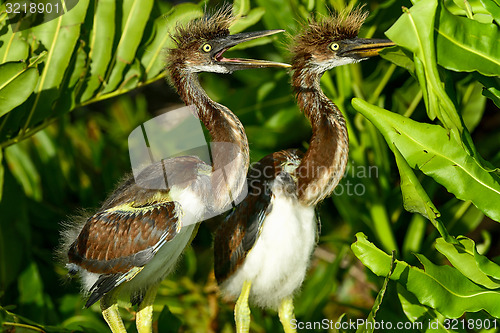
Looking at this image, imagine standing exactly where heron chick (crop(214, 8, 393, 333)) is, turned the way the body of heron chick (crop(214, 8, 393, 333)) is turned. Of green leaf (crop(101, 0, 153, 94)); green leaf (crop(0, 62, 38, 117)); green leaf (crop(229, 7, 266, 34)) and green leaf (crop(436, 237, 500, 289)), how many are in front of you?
1

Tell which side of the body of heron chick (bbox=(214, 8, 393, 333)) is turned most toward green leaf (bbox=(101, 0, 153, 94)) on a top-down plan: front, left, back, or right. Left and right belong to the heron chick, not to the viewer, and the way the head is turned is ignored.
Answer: back

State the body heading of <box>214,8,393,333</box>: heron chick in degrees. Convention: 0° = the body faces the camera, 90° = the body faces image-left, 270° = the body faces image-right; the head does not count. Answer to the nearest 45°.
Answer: approximately 315°

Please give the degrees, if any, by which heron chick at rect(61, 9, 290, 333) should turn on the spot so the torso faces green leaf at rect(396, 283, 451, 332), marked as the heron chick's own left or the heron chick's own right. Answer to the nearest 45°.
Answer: approximately 45° to the heron chick's own right

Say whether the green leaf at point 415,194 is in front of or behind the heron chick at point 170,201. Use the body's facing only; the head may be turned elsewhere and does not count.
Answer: in front

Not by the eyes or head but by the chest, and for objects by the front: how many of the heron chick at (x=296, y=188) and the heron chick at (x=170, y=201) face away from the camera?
0

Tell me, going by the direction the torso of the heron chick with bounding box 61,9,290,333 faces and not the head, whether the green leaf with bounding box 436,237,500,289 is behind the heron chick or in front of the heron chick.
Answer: in front

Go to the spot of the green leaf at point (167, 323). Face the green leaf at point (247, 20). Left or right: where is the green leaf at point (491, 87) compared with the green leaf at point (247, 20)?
right

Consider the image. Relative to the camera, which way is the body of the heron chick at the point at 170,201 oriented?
to the viewer's right

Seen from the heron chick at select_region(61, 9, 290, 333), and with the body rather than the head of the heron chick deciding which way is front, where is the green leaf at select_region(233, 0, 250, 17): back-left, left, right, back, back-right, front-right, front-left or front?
front-left

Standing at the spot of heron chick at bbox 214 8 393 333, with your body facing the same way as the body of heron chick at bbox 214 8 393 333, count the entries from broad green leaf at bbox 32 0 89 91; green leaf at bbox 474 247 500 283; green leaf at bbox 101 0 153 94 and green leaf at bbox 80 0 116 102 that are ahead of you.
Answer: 1

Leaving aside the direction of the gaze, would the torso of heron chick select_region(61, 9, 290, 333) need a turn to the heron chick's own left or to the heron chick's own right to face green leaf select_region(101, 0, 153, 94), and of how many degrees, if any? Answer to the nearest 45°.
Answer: approximately 90° to the heron chick's own left

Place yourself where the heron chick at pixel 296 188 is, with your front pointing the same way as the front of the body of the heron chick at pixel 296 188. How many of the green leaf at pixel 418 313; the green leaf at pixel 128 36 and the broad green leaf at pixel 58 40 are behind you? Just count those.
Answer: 2
